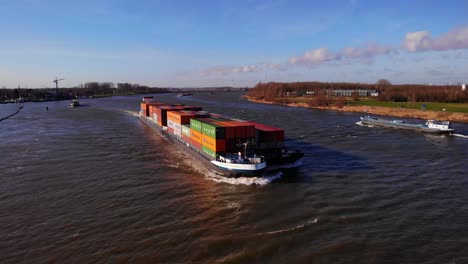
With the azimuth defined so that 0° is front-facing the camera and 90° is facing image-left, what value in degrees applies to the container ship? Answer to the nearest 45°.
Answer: approximately 315°
